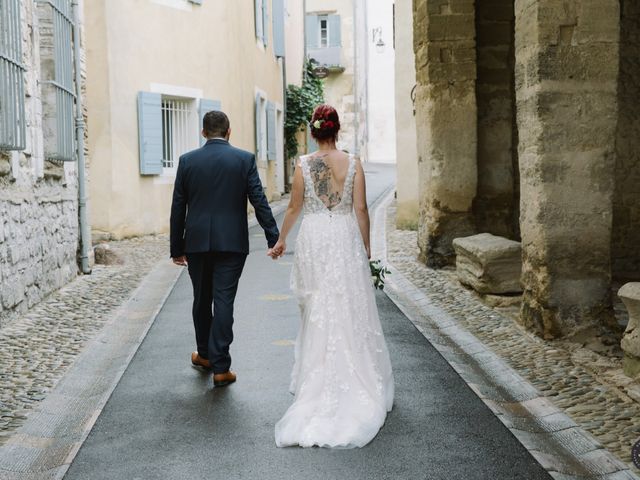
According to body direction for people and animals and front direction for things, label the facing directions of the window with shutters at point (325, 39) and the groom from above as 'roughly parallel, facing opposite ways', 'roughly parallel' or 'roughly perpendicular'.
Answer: roughly parallel, facing opposite ways

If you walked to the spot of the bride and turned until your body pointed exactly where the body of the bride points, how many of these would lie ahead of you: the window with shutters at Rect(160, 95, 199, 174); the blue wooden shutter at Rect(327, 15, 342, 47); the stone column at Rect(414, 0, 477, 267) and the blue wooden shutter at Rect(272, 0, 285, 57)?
4

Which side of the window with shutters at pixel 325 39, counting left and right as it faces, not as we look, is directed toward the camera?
front

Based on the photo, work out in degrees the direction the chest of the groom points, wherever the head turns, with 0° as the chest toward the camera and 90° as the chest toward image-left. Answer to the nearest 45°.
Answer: approximately 180°

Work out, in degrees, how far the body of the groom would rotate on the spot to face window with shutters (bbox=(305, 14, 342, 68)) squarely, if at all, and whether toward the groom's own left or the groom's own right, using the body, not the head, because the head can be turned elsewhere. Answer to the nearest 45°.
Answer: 0° — they already face it

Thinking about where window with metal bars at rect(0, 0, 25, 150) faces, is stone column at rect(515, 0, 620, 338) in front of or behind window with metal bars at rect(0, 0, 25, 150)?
in front

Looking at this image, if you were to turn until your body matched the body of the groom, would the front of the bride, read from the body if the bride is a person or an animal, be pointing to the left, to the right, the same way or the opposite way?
the same way

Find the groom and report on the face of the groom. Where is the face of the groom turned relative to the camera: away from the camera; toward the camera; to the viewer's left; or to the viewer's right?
away from the camera

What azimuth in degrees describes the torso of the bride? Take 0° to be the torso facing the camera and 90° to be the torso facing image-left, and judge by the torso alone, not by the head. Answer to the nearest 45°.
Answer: approximately 180°

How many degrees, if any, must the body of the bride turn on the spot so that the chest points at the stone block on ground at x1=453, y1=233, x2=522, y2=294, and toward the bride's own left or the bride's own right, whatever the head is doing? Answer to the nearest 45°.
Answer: approximately 45° to the bride's own right

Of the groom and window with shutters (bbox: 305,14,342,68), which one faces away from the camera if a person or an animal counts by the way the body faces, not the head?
the groom

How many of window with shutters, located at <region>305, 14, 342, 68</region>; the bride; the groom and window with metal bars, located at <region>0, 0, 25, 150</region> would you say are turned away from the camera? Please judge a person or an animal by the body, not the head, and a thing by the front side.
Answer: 2

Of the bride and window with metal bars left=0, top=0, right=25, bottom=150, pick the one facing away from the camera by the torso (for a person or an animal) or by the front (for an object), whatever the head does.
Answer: the bride

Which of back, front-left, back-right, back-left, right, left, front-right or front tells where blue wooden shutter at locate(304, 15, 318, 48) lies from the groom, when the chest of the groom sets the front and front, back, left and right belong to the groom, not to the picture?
front

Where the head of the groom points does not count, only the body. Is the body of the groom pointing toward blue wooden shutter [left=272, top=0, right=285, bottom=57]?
yes

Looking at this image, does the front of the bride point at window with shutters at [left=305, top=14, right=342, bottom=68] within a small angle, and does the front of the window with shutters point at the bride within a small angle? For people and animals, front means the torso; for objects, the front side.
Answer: yes

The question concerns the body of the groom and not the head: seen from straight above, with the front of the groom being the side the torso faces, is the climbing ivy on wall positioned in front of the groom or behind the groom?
in front

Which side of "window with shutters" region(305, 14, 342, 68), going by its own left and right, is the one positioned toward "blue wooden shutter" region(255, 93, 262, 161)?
front

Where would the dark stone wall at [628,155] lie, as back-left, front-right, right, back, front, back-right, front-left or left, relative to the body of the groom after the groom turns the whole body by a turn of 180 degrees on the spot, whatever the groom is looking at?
back-left

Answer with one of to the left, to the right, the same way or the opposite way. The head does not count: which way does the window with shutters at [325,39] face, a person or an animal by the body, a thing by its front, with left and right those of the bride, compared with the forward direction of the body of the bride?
the opposite way
